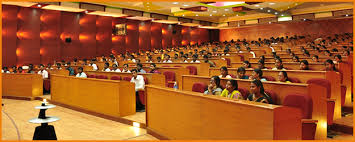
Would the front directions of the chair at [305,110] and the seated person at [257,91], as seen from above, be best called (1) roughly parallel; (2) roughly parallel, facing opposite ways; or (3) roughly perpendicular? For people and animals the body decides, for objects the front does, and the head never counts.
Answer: roughly parallel

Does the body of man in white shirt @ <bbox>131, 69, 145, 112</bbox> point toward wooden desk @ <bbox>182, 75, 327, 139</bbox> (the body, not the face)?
no

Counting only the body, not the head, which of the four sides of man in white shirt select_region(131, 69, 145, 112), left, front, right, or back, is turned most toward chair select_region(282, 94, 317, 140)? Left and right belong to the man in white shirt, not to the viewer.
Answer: left

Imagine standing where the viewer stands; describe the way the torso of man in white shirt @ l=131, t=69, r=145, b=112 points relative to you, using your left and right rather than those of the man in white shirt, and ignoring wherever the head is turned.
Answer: facing the viewer and to the left of the viewer

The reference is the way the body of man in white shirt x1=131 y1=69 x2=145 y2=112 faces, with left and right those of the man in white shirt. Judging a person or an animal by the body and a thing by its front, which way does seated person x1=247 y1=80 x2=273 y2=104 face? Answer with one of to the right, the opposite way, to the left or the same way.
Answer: the same way

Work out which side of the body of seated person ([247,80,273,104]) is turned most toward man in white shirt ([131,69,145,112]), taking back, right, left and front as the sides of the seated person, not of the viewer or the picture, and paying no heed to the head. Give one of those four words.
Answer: right

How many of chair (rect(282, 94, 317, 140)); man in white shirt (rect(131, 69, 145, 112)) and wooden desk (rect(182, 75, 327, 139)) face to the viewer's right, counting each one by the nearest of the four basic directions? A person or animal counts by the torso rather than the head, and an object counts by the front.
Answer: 0

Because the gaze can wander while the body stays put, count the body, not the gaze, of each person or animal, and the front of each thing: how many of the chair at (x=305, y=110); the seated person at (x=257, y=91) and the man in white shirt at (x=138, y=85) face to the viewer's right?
0

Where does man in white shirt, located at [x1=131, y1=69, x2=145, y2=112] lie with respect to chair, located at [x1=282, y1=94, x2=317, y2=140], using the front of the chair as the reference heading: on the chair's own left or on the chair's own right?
on the chair's own right
